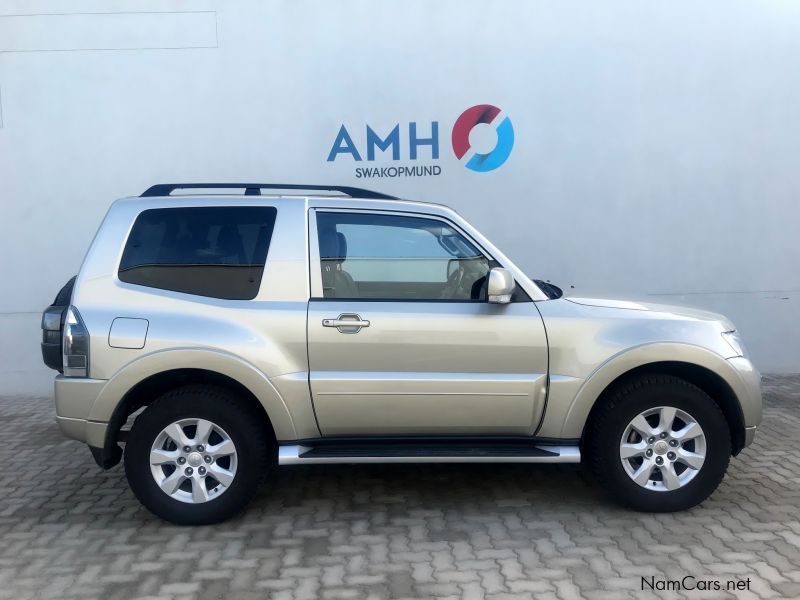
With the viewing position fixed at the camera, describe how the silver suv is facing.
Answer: facing to the right of the viewer
